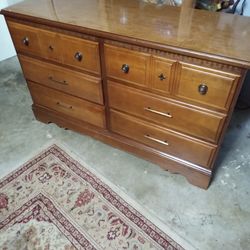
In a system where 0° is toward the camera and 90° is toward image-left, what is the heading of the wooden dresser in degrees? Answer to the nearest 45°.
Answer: approximately 45°
